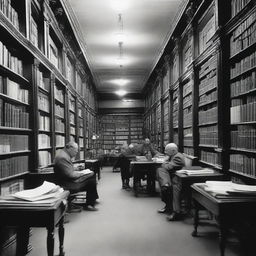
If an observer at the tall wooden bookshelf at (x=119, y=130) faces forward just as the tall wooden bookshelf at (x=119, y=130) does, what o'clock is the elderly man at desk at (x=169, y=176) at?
The elderly man at desk is roughly at 12 o'clock from the tall wooden bookshelf.

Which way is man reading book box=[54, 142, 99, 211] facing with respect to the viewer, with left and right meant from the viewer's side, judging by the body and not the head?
facing to the right of the viewer

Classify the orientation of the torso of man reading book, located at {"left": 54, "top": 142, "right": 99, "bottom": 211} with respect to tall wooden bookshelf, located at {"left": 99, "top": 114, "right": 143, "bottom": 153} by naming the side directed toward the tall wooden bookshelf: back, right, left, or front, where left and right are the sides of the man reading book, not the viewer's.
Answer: left

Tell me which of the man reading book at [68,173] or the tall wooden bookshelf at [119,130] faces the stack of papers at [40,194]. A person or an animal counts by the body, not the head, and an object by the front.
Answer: the tall wooden bookshelf

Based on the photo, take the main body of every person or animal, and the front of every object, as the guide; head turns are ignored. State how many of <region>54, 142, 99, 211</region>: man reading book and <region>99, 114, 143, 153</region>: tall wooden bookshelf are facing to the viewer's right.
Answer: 1

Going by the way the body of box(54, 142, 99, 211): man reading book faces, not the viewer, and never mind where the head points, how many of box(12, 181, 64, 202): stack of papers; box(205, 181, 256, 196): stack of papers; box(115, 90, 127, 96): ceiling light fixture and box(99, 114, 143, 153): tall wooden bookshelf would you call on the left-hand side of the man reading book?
2

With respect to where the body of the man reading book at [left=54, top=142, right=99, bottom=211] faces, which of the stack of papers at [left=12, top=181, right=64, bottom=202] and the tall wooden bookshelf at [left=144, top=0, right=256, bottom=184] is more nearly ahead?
the tall wooden bookshelf

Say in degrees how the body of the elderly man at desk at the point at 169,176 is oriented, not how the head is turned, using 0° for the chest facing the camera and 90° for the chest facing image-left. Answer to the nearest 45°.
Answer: approximately 45°

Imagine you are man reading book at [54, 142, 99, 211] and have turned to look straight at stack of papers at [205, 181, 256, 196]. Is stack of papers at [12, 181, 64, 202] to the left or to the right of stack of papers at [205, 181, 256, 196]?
right
